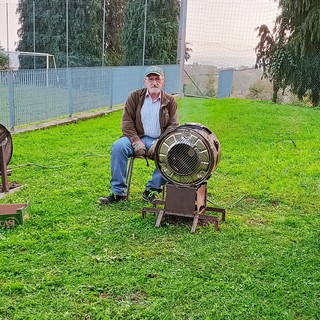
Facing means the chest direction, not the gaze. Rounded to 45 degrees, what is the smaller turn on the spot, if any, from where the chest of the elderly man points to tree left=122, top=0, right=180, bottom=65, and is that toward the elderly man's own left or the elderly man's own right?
approximately 180°

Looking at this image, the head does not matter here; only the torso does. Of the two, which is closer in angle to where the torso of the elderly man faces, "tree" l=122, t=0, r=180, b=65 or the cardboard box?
the cardboard box

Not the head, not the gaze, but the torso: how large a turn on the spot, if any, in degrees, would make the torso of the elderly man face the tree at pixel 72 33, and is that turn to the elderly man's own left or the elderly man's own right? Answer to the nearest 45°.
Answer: approximately 180°

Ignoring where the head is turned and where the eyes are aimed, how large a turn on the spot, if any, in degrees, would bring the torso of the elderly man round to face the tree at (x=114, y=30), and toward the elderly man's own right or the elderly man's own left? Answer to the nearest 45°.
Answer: approximately 180°

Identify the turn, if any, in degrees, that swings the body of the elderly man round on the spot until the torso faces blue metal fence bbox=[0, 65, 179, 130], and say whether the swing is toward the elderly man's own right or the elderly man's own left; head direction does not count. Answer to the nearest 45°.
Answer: approximately 180°

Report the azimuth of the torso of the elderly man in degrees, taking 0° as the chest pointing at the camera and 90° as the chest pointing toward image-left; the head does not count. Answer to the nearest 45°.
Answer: approximately 0°

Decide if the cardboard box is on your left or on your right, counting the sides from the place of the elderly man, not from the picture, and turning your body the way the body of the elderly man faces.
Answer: on your right
